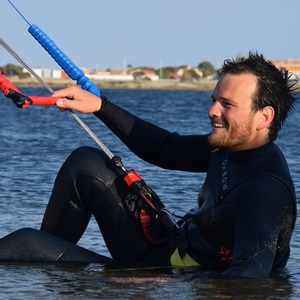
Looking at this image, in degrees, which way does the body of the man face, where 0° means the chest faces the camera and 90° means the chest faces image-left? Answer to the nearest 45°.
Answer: approximately 90°

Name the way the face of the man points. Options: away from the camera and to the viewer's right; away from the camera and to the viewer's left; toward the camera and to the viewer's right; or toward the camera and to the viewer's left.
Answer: toward the camera and to the viewer's left
